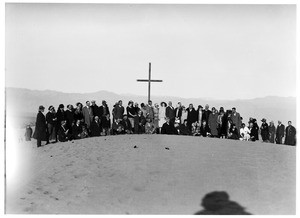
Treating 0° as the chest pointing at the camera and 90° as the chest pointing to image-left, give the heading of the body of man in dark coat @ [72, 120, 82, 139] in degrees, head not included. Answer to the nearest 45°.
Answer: approximately 315°

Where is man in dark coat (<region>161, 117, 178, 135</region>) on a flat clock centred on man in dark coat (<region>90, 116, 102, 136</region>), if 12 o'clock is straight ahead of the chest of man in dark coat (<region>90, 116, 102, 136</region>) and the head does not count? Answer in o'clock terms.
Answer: man in dark coat (<region>161, 117, 178, 135</region>) is roughly at 9 o'clock from man in dark coat (<region>90, 116, 102, 136</region>).

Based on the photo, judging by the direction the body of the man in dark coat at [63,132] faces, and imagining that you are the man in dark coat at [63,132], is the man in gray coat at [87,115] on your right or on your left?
on your left

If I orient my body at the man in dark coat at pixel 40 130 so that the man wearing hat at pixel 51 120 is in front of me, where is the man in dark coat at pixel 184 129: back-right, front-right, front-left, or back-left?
front-right

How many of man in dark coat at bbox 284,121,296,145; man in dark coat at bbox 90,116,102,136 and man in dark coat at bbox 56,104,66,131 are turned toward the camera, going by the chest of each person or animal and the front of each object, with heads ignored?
3

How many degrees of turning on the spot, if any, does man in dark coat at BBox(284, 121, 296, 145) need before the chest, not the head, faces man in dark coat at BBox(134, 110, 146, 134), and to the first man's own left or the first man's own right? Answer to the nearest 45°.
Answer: approximately 45° to the first man's own right

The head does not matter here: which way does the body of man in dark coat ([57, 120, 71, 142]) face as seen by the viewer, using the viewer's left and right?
facing the viewer and to the right of the viewer

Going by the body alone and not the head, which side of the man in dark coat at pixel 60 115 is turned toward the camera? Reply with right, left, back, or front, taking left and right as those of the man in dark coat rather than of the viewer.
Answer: front

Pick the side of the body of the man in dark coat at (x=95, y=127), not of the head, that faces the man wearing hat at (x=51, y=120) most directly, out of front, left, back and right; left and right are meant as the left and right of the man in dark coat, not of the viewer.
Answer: right

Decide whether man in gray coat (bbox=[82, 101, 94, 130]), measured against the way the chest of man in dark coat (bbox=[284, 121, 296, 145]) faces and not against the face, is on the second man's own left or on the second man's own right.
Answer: on the second man's own right

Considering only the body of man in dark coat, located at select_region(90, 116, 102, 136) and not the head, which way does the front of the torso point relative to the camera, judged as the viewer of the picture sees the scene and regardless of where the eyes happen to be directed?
toward the camera

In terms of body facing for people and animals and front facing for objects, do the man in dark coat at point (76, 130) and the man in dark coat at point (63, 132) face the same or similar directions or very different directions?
same or similar directions

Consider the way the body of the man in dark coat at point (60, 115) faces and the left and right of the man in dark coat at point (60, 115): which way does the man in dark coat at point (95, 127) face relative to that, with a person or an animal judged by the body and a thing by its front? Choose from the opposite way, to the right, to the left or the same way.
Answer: the same way
